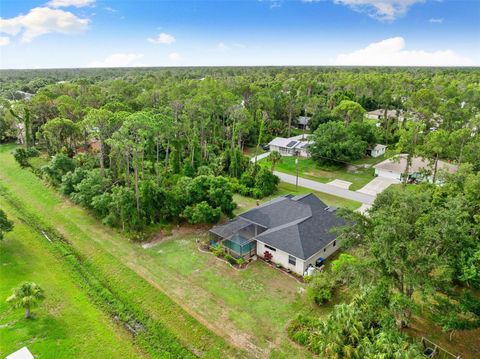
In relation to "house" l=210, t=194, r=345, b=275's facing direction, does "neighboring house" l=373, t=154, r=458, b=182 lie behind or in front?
in front

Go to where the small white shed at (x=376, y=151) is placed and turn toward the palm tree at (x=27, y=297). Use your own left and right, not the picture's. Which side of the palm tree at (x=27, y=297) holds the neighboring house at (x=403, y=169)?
left

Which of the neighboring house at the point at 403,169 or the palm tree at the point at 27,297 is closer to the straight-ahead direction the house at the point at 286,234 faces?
the neighboring house

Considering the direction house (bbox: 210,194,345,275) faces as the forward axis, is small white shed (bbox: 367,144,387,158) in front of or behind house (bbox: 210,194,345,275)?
in front

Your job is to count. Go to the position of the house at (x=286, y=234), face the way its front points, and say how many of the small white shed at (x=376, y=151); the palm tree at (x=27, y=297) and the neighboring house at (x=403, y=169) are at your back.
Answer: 1

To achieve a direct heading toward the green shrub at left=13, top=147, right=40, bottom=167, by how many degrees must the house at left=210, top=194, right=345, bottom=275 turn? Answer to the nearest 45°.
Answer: approximately 90° to its left

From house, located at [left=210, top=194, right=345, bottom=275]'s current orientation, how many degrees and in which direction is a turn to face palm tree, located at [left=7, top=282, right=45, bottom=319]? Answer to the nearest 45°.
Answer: approximately 180°

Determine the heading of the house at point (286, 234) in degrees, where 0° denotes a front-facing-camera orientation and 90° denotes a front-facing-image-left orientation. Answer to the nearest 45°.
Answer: approximately 225°

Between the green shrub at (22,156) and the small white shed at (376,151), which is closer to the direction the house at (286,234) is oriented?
the small white shed

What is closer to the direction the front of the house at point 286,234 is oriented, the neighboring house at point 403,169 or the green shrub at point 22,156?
the neighboring house
